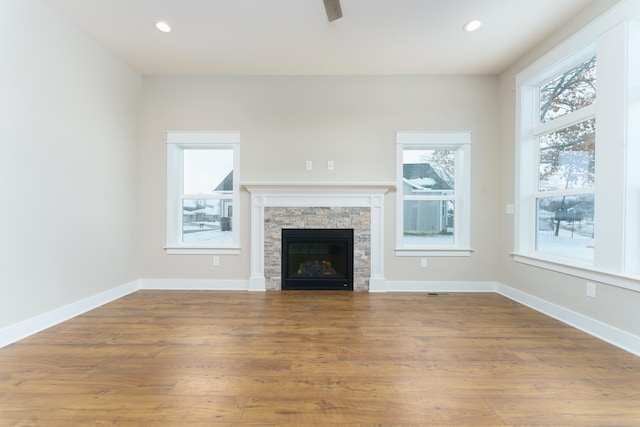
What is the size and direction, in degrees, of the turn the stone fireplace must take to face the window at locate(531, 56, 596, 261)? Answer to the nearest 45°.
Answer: approximately 90° to its left

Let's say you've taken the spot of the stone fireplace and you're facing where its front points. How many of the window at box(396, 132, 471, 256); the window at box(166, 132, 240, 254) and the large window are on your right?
1

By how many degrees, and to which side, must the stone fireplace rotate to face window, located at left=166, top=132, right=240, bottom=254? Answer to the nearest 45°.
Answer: approximately 90° to its right

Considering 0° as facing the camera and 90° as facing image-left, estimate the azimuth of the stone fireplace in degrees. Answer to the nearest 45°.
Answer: approximately 0°

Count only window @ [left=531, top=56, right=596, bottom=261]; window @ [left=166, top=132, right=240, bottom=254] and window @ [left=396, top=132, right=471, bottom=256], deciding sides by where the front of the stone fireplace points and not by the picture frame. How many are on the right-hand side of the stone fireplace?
1

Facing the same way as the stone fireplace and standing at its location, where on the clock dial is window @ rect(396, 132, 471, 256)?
The window is roughly at 9 o'clock from the stone fireplace.

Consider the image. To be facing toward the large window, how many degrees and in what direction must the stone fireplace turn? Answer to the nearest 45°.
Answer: approximately 45° to its left
